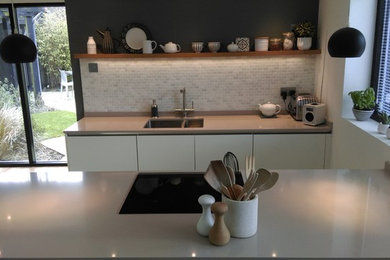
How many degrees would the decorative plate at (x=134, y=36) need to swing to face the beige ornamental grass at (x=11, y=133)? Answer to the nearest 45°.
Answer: approximately 135° to its right

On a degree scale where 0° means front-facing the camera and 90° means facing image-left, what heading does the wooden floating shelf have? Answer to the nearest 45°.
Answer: approximately 0°

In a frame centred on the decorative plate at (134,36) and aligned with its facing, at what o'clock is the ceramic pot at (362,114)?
The ceramic pot is roughly at 10 o'clock from the decorative plate.

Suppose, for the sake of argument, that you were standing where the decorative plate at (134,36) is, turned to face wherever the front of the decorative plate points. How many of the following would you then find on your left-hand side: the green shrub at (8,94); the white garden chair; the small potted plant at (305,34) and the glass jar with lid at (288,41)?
2

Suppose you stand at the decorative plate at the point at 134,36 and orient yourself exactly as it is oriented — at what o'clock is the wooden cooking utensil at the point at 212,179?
The wooden cooking utensil is roughly at 12 o'clock from the decorative plate.

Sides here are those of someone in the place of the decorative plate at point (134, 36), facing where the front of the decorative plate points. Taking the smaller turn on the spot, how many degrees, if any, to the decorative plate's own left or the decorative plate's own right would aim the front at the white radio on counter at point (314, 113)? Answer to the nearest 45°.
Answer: approximately 45° to the decorative plate's own left

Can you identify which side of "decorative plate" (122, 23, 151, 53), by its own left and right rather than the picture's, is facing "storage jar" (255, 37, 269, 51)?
left

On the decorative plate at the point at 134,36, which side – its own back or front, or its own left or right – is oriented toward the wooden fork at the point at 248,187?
front

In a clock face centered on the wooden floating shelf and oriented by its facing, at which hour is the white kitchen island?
The white kitchen island is roughly at 12 o'clock from the wooden floating shelf.

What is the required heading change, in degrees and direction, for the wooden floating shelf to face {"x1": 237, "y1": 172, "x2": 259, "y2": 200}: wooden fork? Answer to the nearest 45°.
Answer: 0° — it already faces it

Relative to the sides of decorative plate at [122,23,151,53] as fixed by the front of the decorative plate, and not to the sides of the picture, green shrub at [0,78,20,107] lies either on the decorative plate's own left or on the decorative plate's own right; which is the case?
on the decorative plate's own right

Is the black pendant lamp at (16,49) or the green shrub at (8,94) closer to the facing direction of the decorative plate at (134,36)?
the black pendant lamp

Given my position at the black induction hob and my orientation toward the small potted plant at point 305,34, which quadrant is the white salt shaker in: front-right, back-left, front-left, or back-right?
back-right

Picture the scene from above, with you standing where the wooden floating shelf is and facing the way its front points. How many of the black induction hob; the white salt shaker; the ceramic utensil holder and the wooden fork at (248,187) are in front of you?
4

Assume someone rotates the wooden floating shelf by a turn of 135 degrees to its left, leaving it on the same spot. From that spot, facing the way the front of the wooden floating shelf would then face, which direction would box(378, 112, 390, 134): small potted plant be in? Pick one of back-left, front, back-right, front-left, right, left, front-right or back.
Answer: right
